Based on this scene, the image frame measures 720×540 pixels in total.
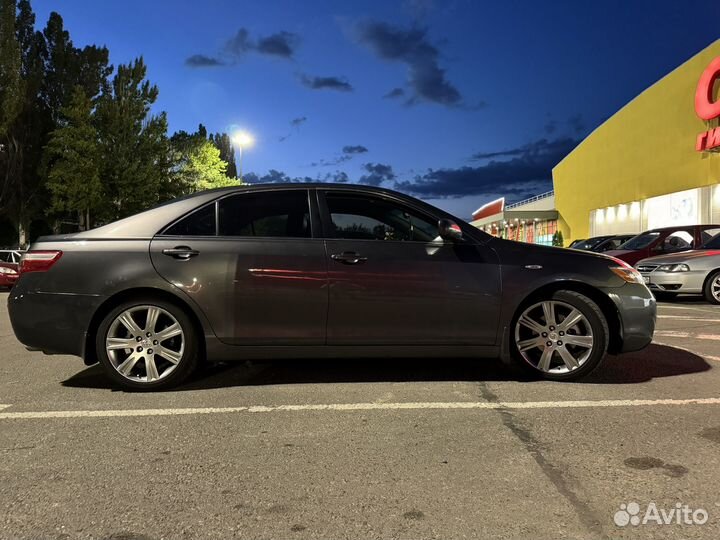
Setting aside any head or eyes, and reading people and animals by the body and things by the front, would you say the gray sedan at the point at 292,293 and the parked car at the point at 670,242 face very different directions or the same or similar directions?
very different directions

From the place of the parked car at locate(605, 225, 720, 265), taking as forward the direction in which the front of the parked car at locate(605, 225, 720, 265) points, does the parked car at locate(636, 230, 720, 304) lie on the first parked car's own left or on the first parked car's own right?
on the first parked car's own left

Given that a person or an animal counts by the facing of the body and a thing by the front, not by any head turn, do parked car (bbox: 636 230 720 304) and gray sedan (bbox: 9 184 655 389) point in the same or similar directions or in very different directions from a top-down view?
very different directions

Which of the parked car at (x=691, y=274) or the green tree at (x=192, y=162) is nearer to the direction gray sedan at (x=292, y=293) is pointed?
the parked car

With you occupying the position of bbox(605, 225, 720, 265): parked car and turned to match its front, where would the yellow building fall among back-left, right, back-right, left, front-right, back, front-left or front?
back-right

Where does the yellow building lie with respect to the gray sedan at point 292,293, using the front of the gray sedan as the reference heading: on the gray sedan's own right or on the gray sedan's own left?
on the gray sedan's own left

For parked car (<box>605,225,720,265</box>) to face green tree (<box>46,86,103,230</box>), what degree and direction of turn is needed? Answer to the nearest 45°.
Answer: approximately 45° to its right

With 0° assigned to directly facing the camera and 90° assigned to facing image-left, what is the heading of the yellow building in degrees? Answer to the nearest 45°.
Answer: approximately 45°

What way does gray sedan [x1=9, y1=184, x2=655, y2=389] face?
to the viewer's right

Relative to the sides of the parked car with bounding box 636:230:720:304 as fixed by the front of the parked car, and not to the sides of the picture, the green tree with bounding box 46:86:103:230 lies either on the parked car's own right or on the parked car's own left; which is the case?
on the parked car's own right
